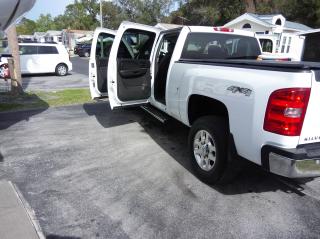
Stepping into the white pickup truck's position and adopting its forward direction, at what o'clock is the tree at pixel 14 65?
The tree is roughly at 12 o'clock from the white pickup truck.

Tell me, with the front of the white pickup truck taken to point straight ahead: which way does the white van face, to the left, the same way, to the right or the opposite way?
to the left

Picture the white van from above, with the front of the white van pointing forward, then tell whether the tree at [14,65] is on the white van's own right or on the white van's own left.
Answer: on the white van's own left

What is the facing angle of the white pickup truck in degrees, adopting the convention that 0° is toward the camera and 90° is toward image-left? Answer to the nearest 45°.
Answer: approximately 135°

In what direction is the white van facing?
to the viewer's left

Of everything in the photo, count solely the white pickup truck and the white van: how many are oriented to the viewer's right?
0

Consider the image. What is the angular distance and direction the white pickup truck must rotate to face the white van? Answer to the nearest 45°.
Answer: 0° — it already faces it

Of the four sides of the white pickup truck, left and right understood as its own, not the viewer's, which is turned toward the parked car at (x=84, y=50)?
front

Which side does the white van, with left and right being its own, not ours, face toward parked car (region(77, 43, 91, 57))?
right

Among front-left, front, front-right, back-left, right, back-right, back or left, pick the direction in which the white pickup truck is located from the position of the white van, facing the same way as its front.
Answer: left

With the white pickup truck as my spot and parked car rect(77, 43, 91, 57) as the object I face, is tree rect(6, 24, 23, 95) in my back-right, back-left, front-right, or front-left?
front-left

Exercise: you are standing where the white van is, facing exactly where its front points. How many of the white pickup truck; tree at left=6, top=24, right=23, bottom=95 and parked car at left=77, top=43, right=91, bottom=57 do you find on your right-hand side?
1
